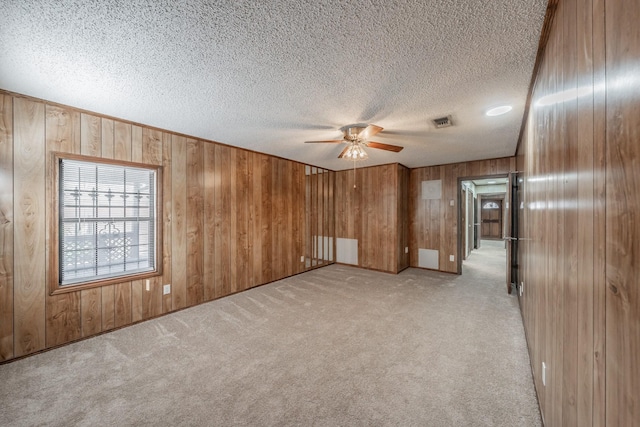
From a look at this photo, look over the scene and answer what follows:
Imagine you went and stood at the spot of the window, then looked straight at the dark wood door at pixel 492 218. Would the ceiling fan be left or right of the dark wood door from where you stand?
right

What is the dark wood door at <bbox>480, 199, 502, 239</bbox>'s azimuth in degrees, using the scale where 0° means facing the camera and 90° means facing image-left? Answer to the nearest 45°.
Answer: approximately 0°

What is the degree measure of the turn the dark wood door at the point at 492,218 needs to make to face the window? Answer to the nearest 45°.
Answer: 0° — it already faces it

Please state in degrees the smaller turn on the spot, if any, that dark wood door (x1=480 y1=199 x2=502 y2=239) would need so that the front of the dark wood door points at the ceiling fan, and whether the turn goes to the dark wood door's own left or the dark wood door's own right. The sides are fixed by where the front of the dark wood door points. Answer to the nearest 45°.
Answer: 0° — it already faces it

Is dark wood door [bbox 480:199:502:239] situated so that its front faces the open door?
yes

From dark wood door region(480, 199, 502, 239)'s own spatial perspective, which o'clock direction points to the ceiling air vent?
The ceiling air vent is roughly at 12 o'clock from the dark wood door.
